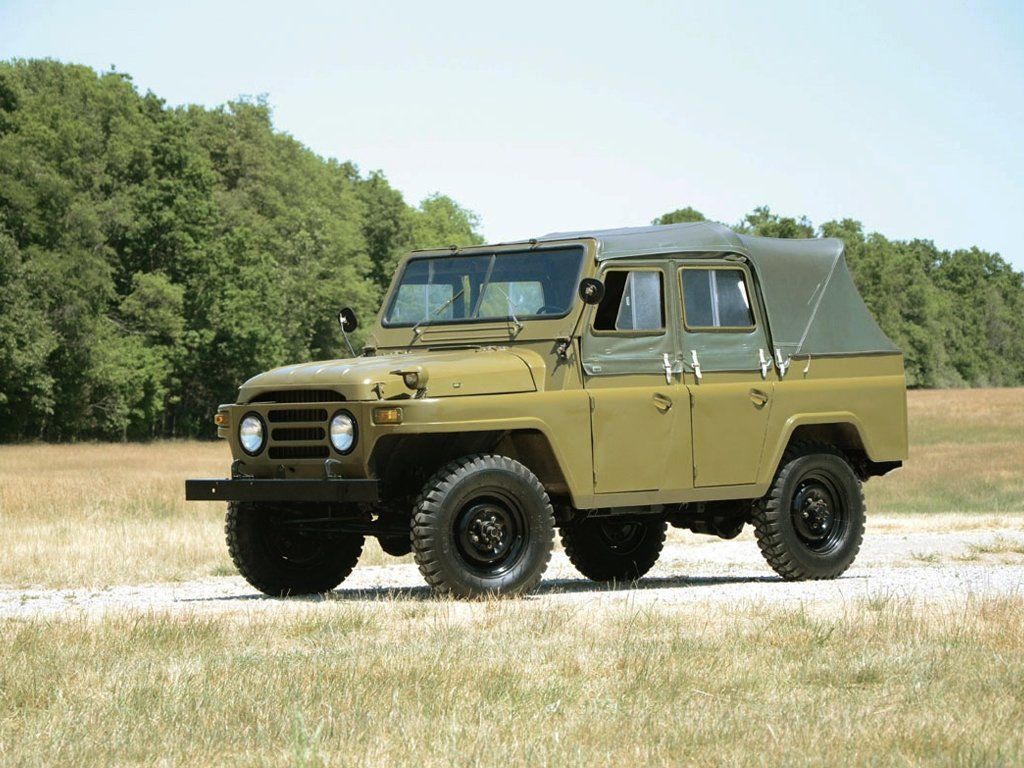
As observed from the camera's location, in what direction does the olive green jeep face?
facing the viewer and to the left of the viewer
